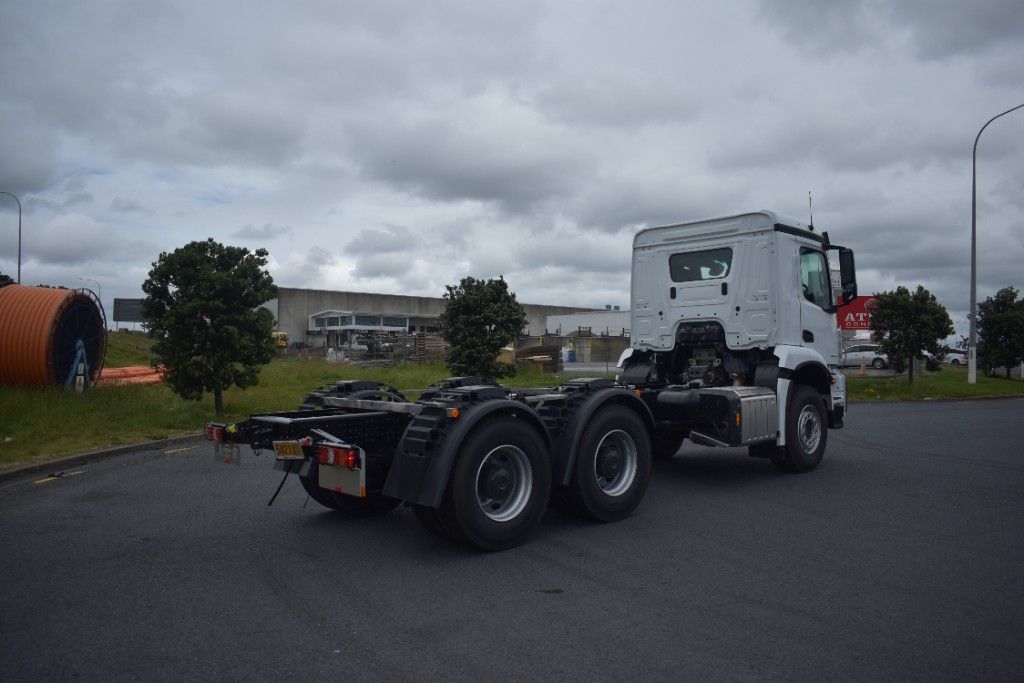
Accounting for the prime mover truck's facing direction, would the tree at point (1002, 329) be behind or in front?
in front

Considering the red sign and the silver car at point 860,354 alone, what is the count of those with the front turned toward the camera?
1

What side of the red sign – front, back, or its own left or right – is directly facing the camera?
front

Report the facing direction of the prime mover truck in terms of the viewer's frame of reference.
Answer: facing away from the viewer and to the right of the viewer

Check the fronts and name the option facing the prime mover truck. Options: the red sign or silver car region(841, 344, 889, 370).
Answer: the red sign

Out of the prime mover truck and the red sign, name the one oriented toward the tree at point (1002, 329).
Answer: the prime mover truck

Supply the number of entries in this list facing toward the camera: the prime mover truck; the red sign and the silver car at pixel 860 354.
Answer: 1

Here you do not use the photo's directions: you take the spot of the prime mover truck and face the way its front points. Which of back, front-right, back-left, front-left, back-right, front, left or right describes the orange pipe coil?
left

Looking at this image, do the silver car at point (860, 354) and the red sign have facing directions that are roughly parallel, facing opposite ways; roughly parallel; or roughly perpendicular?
roughly perpendicular
